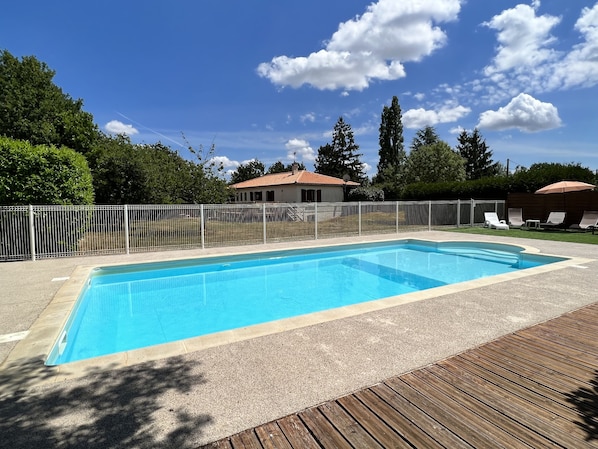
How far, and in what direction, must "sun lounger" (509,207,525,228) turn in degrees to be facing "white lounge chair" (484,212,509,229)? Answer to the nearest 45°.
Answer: approximately 45° to its right

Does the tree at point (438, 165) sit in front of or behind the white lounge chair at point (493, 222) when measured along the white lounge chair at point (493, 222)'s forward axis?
behind

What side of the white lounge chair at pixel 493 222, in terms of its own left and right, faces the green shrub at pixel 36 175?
right

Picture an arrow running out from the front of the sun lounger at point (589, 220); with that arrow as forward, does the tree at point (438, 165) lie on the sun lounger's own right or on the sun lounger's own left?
on the sun lounger's own right

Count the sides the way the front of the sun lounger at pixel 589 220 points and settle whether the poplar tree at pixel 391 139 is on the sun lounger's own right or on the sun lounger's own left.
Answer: on the sun lounger's own right

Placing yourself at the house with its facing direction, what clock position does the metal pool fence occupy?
The metal pool fence is roughly at 11 o'clock from the house.

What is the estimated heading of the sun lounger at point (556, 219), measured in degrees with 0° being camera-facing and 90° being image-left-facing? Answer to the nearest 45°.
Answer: approximately 45°

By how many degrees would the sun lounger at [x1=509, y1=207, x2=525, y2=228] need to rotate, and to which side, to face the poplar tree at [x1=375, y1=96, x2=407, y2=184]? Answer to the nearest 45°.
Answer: approximately 135° to its right

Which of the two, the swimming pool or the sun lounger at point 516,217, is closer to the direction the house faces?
the swimming pool

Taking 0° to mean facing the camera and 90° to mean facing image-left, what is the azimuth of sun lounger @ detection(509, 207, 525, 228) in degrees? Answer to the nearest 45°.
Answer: approximately 0°

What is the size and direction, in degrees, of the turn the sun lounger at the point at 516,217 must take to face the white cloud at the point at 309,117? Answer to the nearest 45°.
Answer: approximately 135° to its right
